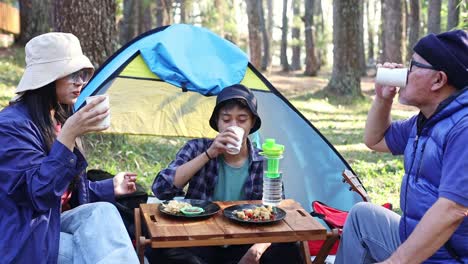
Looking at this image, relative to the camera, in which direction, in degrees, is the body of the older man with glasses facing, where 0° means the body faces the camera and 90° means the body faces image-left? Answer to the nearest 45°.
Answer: approximately 90°

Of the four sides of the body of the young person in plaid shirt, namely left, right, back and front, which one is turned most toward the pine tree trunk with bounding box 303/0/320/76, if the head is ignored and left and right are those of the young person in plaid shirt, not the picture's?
back

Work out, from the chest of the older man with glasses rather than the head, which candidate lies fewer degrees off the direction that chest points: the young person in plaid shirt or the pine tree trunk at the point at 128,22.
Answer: the young person in plaid shirt

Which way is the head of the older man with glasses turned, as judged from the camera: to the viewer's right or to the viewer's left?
to the viewer's left

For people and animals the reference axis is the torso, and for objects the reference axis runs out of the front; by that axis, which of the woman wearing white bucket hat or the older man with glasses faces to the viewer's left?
the older man with glasses

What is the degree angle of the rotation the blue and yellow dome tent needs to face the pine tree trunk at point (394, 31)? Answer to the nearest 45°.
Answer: approximately 180°

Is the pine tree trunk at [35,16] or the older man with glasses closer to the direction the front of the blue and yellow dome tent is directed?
the older man with glasses

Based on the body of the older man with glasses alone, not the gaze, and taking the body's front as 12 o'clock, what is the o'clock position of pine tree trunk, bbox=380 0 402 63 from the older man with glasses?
The pine tree trunk is roughly at 3 o'clock from the older man with glasses.

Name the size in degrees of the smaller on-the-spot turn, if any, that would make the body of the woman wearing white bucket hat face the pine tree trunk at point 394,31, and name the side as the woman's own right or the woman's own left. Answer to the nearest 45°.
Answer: approximately 45° to the woman's own left

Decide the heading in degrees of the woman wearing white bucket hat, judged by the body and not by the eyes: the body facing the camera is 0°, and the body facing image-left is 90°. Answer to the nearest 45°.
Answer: approximately 270°

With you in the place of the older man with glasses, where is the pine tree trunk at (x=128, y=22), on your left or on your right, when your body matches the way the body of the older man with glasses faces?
on your right
